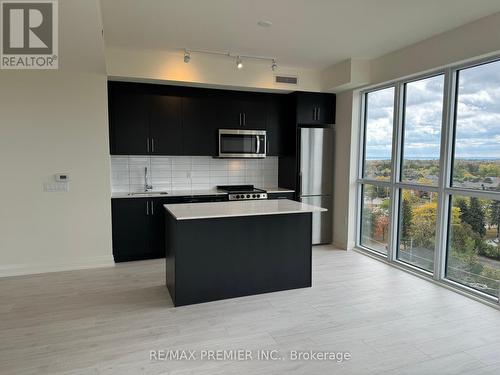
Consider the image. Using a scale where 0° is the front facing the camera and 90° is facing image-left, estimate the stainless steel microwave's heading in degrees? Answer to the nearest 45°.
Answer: approximately 0°

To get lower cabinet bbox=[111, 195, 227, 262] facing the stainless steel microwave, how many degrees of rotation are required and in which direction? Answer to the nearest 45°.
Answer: approximately 90° to its left

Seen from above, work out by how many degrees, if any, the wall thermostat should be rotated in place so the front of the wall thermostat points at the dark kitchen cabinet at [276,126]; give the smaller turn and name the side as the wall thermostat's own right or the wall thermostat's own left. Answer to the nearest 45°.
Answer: approximately 90° to the wall thermostat's own left

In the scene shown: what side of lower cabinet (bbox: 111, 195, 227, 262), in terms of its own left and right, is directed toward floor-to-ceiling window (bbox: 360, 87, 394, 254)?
left

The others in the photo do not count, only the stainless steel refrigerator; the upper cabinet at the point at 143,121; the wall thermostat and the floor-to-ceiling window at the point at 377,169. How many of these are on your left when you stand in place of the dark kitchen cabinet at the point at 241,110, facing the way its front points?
2

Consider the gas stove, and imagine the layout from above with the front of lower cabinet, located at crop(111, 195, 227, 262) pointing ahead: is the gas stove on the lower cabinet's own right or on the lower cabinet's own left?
on the lower cabinet's own left

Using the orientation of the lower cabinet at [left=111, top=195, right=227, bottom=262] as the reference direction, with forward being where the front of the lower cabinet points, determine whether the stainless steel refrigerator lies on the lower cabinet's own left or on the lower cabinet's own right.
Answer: on the lower cabinet's own left
